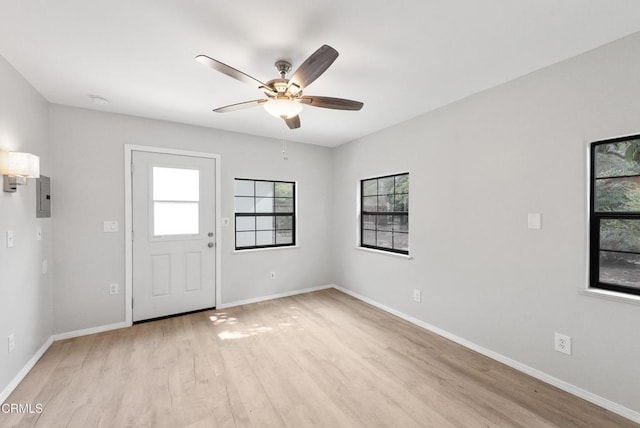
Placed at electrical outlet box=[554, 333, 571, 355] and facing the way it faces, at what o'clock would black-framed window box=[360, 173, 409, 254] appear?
The black-framed window is roughly at 2 o'clock from the electrical outlet.

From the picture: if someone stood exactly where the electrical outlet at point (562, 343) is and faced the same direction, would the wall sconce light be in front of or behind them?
in front

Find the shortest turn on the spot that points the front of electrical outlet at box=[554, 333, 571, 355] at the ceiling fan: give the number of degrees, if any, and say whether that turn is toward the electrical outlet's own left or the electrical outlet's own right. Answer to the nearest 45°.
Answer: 0° — it already faces it

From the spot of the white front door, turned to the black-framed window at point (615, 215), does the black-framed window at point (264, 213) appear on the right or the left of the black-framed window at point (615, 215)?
left

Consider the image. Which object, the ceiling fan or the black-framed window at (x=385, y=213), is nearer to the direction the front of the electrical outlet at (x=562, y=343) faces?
the ceiling fan

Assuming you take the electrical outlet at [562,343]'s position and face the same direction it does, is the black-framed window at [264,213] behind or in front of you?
in front

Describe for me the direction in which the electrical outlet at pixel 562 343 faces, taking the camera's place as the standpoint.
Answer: facing the viewer and to the left of the viewer

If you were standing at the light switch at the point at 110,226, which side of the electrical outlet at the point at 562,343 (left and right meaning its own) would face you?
front
